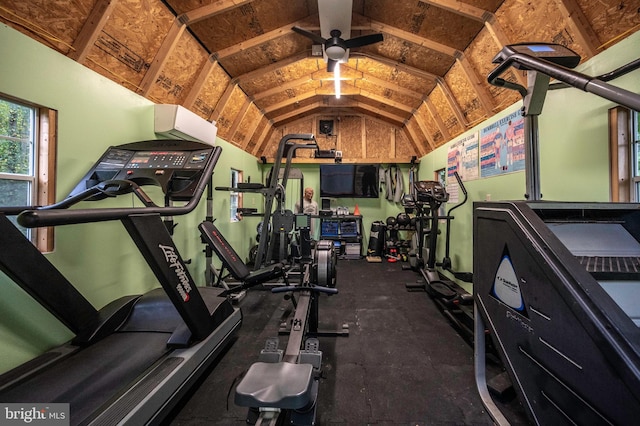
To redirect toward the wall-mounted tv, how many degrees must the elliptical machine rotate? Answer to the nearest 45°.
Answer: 0° — it already faces it

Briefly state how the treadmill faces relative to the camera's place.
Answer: facing away from the viewer and to the right of the viewer

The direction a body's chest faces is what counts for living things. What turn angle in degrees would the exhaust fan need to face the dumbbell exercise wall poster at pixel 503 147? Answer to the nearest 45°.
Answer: approximately 45° to its left

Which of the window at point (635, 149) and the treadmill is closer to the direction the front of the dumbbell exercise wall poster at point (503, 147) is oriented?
the treadmill

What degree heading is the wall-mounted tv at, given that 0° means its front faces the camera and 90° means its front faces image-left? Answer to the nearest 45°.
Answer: approximately 0°

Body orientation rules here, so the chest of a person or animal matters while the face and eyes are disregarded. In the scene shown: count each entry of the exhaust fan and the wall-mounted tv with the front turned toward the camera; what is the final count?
2

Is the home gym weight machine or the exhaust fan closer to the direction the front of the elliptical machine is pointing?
the exhaust fan

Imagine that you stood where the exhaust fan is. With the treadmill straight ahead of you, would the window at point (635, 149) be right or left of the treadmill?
left

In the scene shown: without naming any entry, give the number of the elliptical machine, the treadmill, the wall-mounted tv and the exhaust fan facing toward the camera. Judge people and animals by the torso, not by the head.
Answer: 2

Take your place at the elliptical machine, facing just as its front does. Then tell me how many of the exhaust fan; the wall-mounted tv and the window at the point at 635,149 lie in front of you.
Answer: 2
